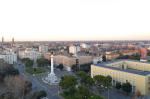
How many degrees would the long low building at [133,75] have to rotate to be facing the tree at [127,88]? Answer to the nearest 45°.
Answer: approximately 45° to its left

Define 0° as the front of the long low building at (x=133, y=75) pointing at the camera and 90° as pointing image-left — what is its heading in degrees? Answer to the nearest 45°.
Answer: approximately 45°

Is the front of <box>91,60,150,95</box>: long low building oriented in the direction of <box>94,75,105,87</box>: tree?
yes

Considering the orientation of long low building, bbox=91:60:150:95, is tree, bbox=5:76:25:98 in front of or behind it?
in front

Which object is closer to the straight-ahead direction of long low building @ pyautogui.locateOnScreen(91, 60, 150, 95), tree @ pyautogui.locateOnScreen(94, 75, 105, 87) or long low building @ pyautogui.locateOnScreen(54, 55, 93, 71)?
the tree
